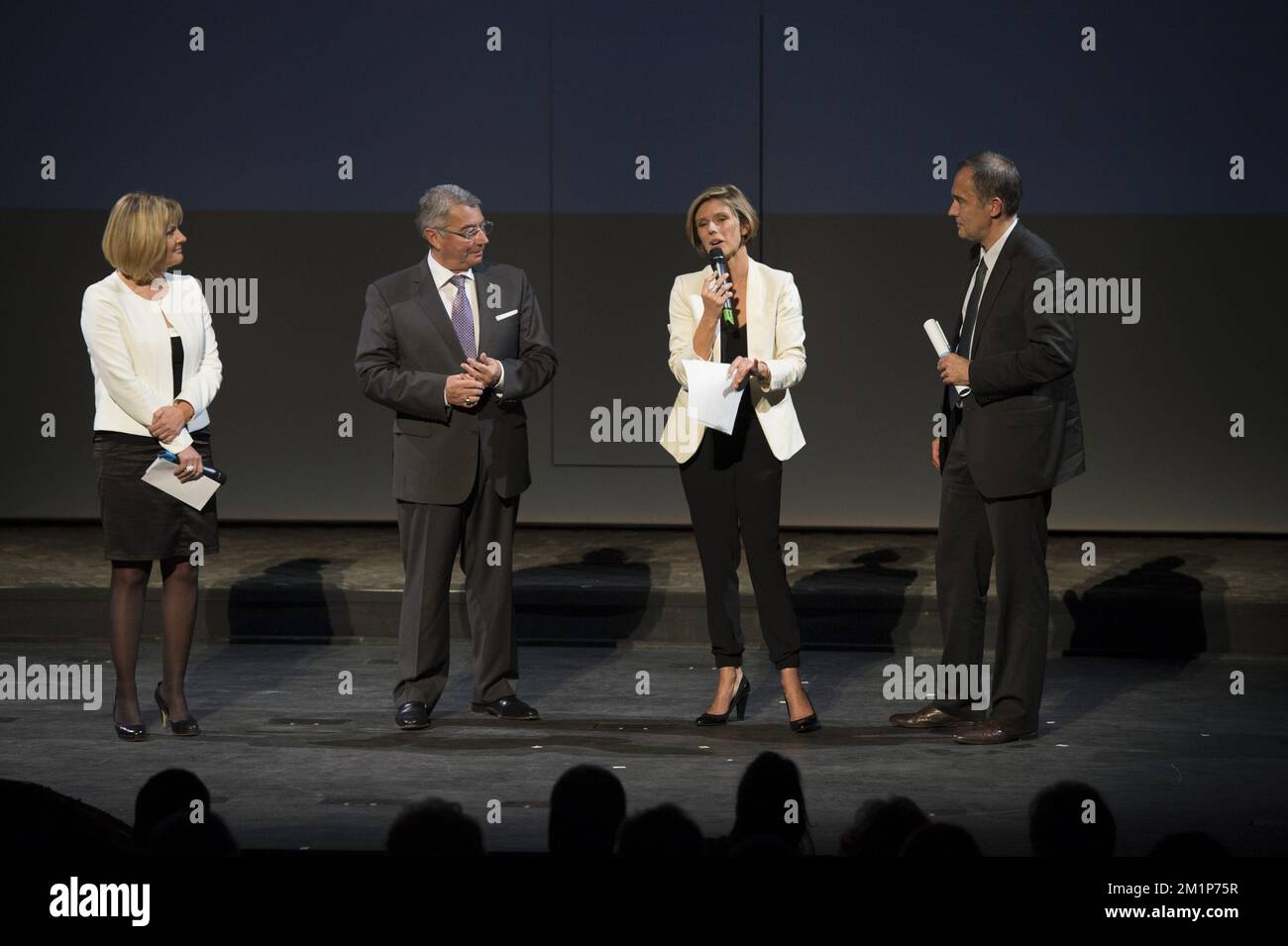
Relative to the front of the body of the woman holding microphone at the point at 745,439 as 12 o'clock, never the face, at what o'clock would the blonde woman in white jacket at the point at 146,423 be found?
The blonde woman in white jacket is roughly at 3 o'clock from the woman holding microphone.

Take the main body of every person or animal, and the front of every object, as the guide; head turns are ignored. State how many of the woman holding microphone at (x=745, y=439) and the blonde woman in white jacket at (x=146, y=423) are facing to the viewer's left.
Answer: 0

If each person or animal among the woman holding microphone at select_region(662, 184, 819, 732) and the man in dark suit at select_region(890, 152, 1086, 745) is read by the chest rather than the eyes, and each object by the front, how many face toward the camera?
1

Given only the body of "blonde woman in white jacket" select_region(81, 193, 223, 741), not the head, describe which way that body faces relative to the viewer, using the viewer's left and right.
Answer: facing the viewer and to the right of the viewer

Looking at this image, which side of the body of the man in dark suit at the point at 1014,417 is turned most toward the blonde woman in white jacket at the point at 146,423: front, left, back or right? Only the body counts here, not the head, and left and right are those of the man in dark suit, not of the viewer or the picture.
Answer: front

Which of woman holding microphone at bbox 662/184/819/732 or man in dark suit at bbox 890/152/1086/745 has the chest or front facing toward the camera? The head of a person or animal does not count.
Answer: the woman holding microphone

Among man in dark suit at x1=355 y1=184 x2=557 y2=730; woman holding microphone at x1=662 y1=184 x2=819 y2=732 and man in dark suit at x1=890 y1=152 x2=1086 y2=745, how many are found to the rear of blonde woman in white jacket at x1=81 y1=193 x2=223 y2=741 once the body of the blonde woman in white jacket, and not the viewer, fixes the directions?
0

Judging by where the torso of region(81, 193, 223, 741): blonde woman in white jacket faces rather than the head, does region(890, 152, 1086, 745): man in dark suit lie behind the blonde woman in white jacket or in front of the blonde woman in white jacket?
in front

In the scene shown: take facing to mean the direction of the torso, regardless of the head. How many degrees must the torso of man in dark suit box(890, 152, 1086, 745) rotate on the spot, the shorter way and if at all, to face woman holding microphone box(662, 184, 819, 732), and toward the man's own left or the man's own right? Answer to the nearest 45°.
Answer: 0° — they already face them

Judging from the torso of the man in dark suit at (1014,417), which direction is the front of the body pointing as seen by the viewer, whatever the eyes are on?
to the viewer's left

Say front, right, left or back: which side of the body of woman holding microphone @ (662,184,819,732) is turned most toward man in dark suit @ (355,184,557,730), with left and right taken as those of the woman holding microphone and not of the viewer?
right

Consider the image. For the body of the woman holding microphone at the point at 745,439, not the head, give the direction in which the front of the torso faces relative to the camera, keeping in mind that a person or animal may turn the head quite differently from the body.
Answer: toward the camera

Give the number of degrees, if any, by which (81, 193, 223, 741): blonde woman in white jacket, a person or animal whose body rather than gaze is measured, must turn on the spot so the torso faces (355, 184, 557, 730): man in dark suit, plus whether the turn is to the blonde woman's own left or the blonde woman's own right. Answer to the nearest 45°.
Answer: approximately 45° to the blonde woman's own left

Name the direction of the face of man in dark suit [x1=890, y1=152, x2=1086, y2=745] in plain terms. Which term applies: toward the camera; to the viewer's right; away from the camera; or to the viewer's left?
to the viewer's left

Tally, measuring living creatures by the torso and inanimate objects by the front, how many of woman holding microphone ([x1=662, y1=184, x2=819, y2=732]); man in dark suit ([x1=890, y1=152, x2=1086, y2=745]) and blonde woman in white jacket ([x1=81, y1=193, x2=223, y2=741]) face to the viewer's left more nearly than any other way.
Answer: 1

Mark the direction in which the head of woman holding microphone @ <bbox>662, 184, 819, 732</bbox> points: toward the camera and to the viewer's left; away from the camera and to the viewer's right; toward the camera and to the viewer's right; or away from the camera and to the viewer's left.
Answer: toward the camera and to the viewer's left

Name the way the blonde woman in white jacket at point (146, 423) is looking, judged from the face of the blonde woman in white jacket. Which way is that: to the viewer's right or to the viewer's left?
to the viewer's right
